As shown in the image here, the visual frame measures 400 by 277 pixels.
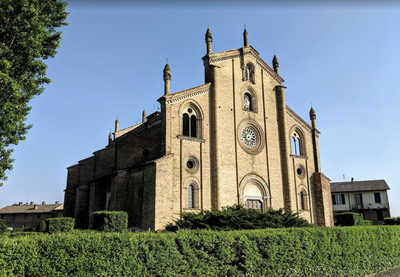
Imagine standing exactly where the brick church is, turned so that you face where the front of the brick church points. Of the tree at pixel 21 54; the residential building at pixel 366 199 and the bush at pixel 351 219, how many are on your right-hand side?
1

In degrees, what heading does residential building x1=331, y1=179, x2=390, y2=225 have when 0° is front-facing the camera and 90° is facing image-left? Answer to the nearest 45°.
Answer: approximately 0°

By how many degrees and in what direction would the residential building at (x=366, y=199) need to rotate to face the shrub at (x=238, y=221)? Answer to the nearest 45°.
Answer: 0° — it already faces it

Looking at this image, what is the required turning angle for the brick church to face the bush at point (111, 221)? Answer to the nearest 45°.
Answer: approximately 90° to its right

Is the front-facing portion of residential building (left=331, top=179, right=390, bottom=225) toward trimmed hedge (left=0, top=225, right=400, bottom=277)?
yes

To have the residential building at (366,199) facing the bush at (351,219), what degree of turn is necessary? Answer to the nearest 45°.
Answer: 0° — it already faces it

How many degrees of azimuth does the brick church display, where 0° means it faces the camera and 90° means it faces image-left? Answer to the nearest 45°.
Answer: approximately 315°
